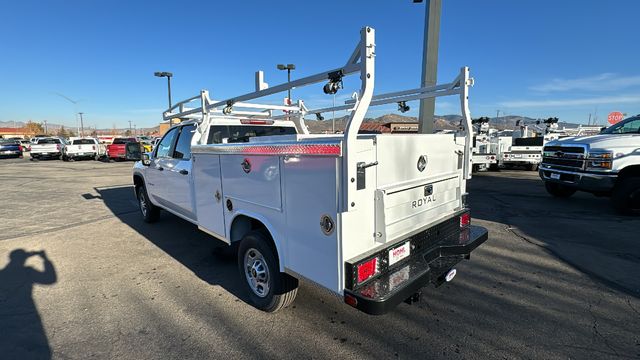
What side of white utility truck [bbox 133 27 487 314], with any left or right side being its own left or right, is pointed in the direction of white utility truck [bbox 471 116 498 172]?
right

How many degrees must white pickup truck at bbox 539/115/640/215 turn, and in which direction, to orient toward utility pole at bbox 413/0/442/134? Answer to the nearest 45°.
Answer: approximately 45° to its right

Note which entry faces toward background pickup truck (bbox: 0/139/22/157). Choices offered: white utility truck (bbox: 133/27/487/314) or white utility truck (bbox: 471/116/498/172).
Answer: white utility truck (bbox: 133/27/487/314)

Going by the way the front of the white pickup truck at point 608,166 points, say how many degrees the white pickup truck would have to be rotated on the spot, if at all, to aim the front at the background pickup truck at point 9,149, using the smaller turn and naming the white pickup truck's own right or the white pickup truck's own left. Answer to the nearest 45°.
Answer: approximately 45° to the white pickup truck's own right

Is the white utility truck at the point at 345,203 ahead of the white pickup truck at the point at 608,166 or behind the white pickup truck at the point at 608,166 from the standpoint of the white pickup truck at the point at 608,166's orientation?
ahead

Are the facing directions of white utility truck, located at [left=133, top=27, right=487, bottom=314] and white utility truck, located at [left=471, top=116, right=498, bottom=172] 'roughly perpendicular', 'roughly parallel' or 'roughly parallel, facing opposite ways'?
roughly perpendicular

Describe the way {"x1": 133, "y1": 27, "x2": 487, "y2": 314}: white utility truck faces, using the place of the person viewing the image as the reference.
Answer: facing away from the viewer and to the left of the viewer

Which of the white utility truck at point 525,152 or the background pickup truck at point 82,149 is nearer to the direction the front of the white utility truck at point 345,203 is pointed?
the background pickup truck

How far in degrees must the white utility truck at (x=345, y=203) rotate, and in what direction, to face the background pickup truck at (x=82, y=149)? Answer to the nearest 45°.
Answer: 0° — it already faces it

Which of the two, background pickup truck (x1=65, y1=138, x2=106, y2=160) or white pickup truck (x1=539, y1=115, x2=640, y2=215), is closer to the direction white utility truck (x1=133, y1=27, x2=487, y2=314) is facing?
the background pickup truck
